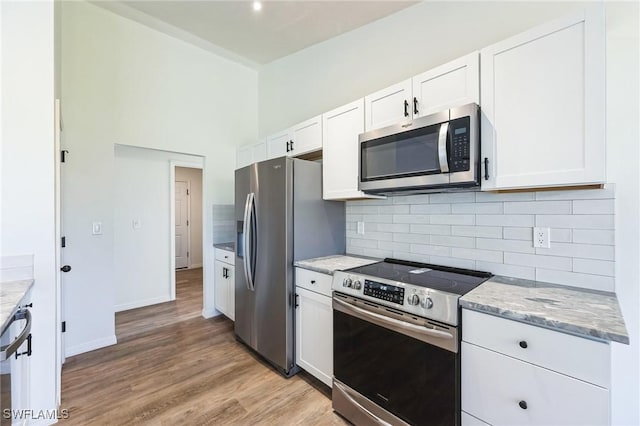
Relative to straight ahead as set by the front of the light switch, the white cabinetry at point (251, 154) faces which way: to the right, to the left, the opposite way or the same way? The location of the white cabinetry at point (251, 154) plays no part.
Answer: to the right

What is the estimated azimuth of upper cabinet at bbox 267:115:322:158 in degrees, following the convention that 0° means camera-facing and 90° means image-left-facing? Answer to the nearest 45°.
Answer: approximately 45°

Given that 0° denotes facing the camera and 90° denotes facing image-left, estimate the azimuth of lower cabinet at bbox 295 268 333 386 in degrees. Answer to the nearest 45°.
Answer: approximately 45°

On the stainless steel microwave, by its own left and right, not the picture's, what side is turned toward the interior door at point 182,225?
right

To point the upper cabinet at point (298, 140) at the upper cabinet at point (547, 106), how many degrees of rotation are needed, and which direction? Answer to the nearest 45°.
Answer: approximately 90° to its left

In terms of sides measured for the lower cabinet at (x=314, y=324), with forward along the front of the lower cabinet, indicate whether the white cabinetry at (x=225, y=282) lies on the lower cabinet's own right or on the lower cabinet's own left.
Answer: on the lower cabinet's own right

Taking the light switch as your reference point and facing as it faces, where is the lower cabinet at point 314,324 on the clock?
The lower cabinet is roughly at 11 o'clock from the light switch.
